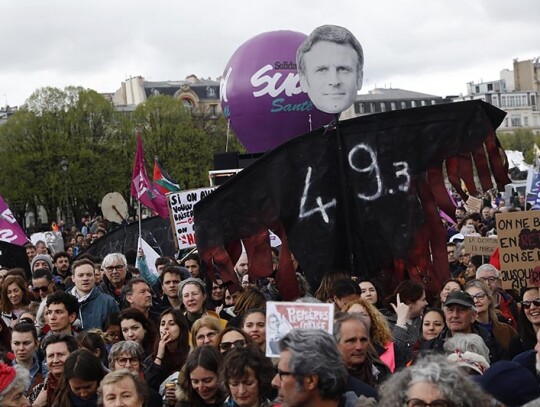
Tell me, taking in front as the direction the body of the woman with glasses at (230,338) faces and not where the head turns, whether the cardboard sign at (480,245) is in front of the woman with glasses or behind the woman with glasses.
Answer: behind

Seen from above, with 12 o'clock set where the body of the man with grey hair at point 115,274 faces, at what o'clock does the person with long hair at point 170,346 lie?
The person with long hair is roughly at 12 o'clock from the man with grey hair.

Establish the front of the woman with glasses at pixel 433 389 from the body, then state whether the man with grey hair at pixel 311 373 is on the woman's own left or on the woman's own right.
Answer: on the woman's own right

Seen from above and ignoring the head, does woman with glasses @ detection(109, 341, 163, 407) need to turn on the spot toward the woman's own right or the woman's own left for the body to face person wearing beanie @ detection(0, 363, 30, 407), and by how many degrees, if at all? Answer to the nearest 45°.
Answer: approximately 45° to the woman's own right

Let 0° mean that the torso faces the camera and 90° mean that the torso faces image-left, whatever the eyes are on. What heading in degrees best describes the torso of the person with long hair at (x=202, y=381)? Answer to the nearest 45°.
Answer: approximately 0°

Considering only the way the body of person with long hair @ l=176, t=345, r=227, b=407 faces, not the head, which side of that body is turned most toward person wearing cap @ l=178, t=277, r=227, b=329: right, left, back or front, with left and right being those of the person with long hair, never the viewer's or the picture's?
back

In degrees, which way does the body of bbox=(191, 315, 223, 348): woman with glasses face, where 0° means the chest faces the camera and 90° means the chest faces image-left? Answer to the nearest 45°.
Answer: approximately 0°

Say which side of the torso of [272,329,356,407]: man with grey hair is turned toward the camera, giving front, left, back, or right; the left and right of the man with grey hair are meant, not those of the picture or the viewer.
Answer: left

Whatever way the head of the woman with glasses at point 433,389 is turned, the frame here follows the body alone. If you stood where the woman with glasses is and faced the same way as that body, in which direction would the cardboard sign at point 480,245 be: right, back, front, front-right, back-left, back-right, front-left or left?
back
